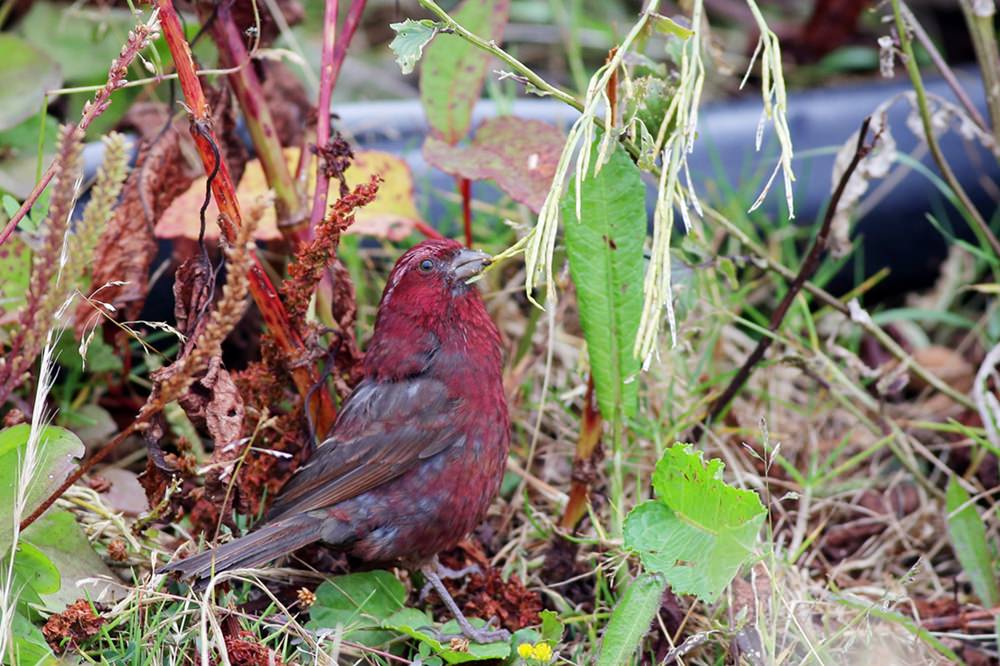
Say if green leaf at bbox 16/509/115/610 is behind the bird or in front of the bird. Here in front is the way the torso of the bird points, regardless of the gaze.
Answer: behind

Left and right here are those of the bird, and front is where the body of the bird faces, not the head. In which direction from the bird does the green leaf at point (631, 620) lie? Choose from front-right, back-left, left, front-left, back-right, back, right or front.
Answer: front-right

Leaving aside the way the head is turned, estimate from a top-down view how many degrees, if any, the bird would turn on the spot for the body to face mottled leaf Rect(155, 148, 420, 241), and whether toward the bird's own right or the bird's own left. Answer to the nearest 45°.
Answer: approximately 90° to the bird's own left

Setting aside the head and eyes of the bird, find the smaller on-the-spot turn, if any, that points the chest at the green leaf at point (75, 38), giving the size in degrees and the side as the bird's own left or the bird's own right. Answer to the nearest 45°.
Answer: approximately 135° to the bird's own left

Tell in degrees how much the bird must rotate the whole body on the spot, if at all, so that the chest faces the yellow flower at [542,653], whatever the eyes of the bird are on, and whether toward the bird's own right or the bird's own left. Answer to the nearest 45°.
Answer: approximately 45° to the bird's own right

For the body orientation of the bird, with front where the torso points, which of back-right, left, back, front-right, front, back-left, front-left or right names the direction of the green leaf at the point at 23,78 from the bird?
back-left

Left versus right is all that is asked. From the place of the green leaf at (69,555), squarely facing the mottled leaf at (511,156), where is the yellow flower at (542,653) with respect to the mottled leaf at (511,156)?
right

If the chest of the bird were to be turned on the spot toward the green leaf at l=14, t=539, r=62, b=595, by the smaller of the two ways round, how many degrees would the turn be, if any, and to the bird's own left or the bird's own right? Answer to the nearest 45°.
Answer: approximately 135° to the bird's own right

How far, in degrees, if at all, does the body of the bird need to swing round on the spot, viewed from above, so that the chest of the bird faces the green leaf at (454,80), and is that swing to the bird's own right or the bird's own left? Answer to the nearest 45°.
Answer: approximately 90° to the bird's own left

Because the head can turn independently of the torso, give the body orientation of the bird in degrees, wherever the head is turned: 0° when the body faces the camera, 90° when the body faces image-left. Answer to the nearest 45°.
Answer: approximately 270°
